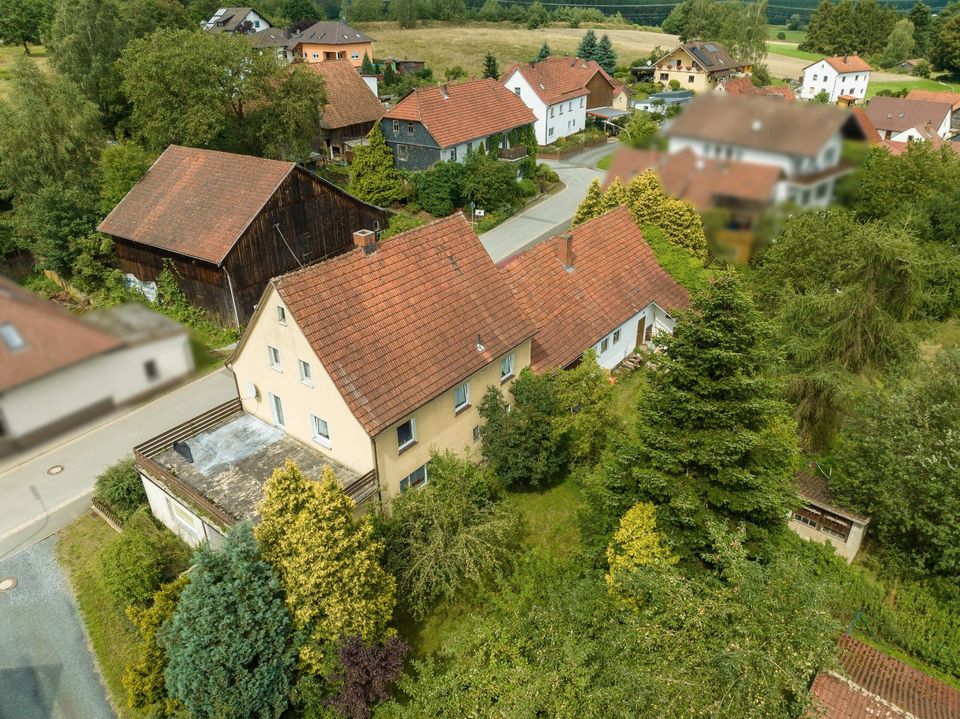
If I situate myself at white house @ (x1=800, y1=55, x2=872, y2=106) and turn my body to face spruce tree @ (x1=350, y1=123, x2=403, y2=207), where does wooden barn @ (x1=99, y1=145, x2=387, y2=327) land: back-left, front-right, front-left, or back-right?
front-left

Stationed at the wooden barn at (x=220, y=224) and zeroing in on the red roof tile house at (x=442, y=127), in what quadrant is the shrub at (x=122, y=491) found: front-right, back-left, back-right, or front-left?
back-right

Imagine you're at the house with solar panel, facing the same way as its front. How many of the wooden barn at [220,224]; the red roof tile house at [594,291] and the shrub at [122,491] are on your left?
0

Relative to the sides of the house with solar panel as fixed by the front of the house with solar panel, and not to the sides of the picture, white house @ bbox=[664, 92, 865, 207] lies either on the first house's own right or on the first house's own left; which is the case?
on the first house's own left

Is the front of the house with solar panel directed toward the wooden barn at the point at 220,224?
no

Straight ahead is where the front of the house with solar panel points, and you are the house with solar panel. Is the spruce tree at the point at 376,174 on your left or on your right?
on your right

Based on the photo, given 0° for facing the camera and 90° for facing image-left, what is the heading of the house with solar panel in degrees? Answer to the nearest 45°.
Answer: approximately 45°

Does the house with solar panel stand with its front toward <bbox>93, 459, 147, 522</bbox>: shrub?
no

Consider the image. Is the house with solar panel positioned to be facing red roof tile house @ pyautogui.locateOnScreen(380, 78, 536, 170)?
yes
